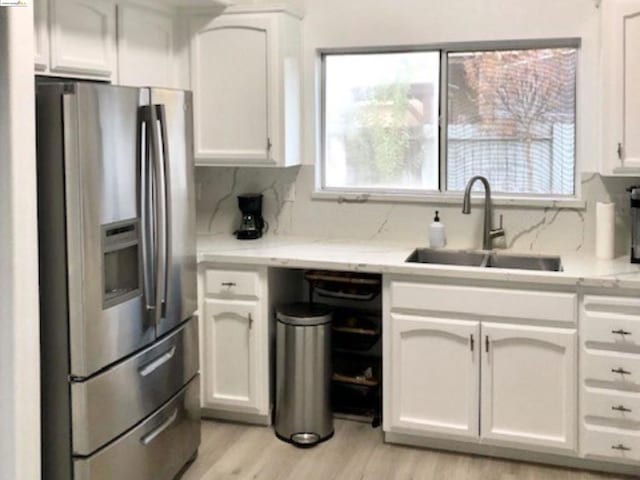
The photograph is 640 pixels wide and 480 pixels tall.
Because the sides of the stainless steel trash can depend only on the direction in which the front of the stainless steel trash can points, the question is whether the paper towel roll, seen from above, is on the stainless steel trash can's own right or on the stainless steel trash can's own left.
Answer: on the stainless steel trash can's own left

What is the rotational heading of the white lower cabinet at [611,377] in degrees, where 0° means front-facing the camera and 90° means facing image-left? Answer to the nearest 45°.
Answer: approximately 0°

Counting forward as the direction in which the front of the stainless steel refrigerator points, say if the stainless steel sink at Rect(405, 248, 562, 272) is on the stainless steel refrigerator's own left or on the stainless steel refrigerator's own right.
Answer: on the stainless steel refrigerator's own left

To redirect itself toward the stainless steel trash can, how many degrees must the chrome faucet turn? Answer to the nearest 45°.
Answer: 0° — it already faces it

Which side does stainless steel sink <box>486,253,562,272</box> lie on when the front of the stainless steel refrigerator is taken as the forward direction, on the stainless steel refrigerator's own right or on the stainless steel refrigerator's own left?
on the stainless steel refrigerator's own left

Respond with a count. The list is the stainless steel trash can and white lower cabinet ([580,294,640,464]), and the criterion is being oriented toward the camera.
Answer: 2

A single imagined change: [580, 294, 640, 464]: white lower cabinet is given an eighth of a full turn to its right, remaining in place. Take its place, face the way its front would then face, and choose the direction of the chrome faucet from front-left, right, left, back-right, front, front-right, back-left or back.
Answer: right

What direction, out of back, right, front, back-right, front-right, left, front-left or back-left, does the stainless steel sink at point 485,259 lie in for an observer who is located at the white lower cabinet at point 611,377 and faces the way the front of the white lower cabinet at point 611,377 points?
back-right

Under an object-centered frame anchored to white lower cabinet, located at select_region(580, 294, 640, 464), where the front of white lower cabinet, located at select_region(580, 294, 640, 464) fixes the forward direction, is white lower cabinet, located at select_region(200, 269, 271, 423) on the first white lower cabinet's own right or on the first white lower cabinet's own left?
on the first white lower cabinet's own right

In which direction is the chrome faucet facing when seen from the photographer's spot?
facing the viewer and to the left of the viewer

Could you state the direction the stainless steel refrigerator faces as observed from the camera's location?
facing the viewer and to the right of the viewer

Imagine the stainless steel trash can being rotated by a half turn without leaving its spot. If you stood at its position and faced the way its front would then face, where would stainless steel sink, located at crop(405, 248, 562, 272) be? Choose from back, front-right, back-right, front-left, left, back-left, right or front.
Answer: right
